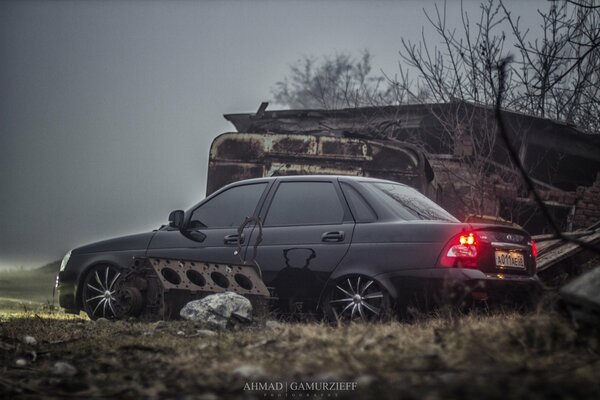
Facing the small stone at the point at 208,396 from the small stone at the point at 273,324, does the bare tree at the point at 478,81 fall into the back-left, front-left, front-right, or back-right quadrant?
back-left

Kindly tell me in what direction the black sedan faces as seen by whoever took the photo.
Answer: facing away from the viewer and to the left of the viewer

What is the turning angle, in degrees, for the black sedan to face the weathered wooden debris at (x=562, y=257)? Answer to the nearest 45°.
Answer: approximately 90° to its right

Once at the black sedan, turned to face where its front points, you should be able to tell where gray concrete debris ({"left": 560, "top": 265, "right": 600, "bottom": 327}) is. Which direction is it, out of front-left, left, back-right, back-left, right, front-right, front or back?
back

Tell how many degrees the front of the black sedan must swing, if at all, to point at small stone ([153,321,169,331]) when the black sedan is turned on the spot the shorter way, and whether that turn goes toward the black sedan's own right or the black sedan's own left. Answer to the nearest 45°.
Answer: approximately 45° to the black sedan's own left

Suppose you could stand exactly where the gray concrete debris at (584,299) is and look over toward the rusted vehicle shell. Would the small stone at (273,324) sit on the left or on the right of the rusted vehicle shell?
left

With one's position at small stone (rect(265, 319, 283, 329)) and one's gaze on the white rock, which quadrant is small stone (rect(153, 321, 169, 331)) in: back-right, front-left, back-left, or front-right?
front-left

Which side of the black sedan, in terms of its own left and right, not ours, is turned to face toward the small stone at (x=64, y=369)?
left

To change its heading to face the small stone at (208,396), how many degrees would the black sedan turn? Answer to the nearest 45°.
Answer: approximately 135° to its left

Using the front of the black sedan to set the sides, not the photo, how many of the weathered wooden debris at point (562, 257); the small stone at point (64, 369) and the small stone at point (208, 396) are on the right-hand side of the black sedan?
1
